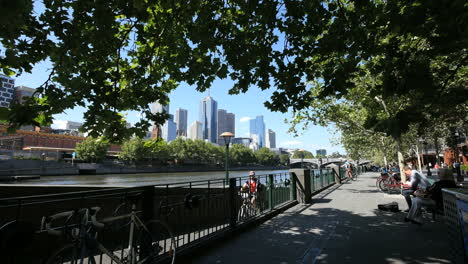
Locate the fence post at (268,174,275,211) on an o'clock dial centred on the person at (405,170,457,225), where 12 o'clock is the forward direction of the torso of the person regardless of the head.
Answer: The fence post is roughly at 12 o'clock from the person.

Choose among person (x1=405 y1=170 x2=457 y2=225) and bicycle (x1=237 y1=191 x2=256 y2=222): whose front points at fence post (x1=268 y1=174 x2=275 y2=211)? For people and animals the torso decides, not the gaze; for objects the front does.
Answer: the person

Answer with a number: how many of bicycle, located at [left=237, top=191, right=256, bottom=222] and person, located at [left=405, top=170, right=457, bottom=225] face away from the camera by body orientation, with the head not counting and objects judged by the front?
0

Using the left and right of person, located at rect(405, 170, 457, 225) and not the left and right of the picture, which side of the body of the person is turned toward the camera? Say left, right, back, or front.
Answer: left

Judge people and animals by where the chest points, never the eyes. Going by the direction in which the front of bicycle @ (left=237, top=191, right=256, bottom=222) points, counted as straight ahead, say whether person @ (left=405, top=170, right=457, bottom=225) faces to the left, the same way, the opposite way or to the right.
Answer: to the right

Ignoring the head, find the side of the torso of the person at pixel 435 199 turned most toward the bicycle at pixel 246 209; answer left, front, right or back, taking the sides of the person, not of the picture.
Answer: front
